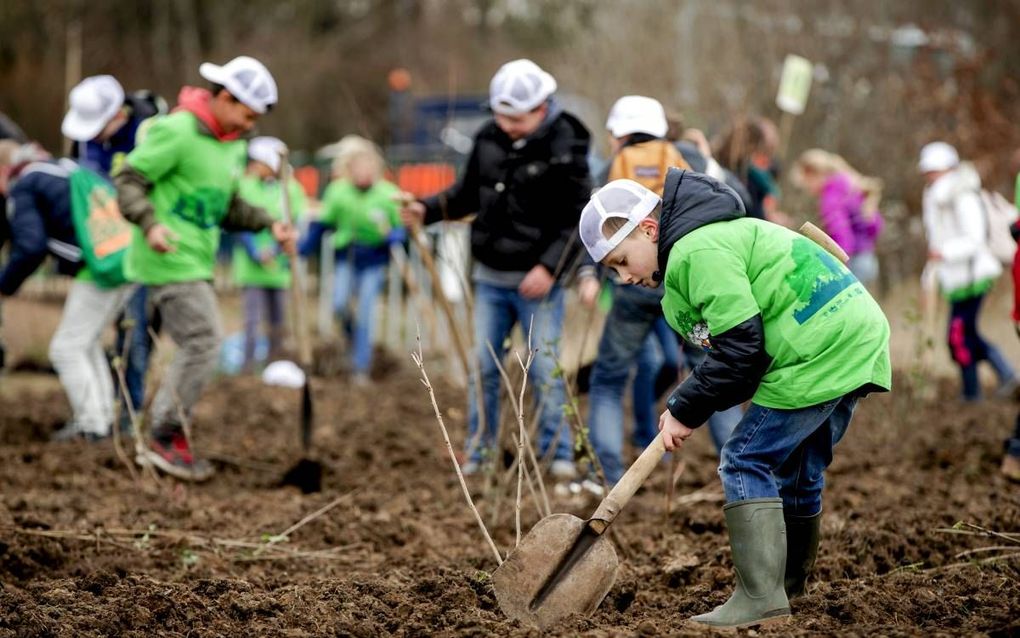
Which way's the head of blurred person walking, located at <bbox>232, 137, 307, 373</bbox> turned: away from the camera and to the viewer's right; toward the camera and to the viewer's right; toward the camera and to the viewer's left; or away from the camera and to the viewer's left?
toward the camera and to the viewer's left

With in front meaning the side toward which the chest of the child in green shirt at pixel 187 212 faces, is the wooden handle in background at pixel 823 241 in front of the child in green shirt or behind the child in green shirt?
in front

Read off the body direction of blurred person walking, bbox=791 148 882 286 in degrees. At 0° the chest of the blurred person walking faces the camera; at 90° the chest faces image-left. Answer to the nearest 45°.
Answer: approximately 90°

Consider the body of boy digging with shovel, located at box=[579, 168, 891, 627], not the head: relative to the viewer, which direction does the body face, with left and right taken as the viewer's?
facing to the left of the viewer

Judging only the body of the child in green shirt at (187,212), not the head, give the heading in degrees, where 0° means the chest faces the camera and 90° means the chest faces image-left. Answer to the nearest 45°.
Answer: approximately 315°

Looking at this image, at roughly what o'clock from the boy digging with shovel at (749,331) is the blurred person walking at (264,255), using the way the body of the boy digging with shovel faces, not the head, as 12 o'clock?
The blurred person walking is roughly at 2 o'clock from the boy digging with shovel.

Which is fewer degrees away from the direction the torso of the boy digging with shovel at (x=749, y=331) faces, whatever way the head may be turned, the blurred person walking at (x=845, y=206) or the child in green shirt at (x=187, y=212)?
the child in green shirt

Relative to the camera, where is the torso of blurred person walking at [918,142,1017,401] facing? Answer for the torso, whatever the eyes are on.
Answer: to the viewer's left

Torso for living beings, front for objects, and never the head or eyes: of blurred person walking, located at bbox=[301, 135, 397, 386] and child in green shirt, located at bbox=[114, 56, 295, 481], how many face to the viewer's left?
0
